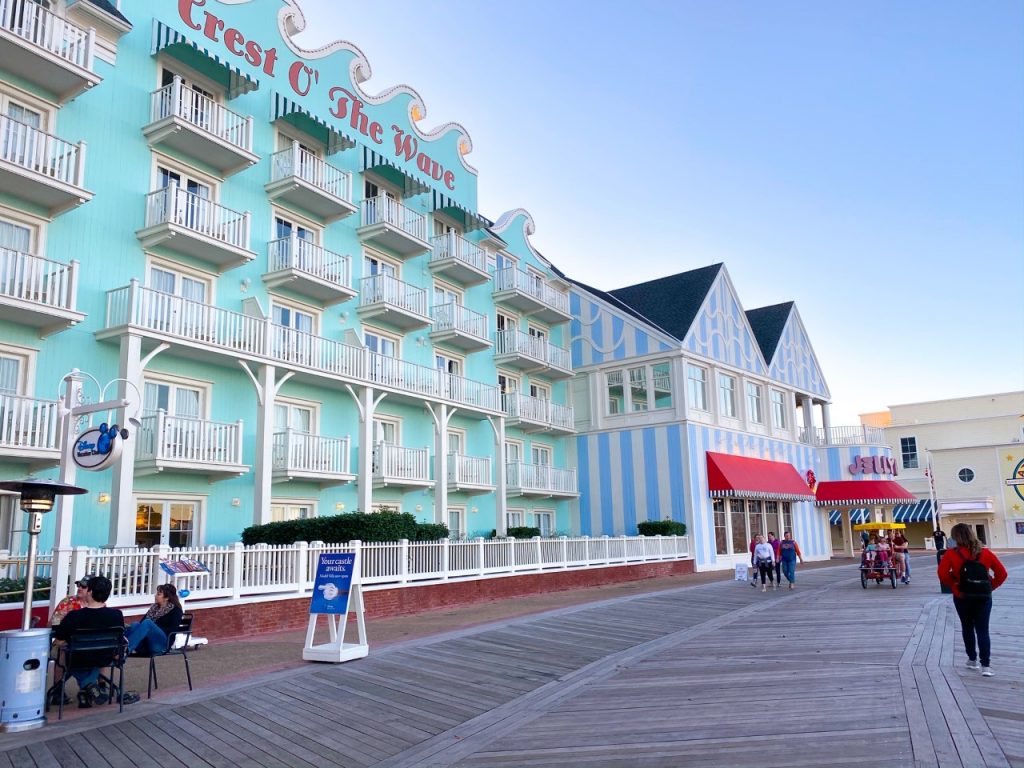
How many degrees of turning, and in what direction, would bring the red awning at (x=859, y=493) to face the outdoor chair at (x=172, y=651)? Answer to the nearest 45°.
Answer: approximately 45° to its right

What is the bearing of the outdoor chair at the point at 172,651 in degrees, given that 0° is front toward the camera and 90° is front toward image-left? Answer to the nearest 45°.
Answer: approximately 90°

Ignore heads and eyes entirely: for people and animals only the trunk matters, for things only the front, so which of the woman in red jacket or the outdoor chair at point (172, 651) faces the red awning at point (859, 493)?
the woman in red jacket

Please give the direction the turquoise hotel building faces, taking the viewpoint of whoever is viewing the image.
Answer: facing the viewer and to the right of the viewer

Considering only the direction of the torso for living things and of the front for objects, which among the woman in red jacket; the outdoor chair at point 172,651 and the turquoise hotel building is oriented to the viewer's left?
the outdoor chair

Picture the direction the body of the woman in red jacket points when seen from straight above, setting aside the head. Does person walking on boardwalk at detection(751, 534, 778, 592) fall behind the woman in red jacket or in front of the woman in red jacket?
in front

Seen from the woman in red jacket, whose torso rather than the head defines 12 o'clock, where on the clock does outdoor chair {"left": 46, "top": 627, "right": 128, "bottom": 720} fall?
The outdoor chair is roughly at 8 o'clock from the woman in red jacket.

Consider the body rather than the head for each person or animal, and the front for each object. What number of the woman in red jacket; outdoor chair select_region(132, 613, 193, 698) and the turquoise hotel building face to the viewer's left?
1

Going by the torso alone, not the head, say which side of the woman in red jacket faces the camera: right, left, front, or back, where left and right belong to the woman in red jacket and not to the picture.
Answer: back

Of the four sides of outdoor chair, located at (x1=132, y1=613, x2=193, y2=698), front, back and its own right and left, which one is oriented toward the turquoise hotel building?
right

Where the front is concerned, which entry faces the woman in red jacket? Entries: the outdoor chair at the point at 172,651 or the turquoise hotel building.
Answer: the turquoise hotel building

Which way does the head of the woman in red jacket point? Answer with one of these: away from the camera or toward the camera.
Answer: away from the camera

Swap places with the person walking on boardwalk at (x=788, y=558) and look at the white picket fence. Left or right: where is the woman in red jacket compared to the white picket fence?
left

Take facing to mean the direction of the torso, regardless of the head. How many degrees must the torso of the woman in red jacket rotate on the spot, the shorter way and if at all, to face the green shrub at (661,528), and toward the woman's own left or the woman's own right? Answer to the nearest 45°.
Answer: approximately 45° to the woman's own left
